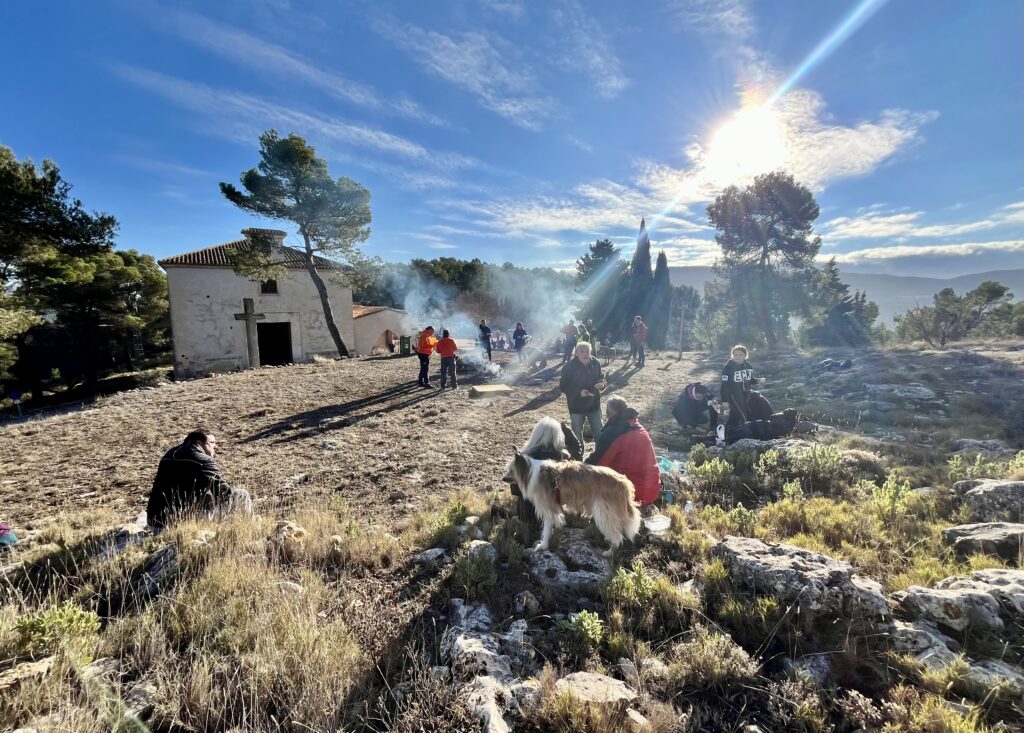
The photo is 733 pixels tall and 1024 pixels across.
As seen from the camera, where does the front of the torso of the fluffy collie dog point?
to the viewer's left

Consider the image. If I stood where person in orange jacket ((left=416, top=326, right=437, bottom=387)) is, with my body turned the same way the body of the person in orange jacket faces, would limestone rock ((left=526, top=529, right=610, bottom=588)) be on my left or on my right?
on my right

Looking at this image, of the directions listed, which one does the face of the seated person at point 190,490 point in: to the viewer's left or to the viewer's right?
to the viewer's right

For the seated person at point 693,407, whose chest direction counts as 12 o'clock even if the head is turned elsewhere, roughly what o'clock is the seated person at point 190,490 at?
the seated person at point 190,490 is roughly at 4 o'clock from the seated person at point 693,407.

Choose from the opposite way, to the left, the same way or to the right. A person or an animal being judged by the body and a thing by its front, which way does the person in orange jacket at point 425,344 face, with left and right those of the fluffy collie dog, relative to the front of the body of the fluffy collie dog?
the opposite way

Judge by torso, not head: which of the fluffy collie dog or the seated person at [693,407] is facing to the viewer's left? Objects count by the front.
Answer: the fluffy collie dog

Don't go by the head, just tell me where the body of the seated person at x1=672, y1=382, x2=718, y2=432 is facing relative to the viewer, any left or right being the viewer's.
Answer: facing to the right of the viewer

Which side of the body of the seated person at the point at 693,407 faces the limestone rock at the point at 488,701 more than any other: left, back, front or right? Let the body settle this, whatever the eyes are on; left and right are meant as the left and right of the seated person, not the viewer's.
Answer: right

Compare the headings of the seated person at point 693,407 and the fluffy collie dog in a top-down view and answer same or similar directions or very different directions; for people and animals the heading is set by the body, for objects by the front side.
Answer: very different directions

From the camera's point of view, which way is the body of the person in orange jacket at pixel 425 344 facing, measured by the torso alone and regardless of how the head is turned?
to the viewer's right

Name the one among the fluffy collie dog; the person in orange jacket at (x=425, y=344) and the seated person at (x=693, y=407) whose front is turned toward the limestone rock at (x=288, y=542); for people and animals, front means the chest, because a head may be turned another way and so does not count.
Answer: the fluffy collie dog
